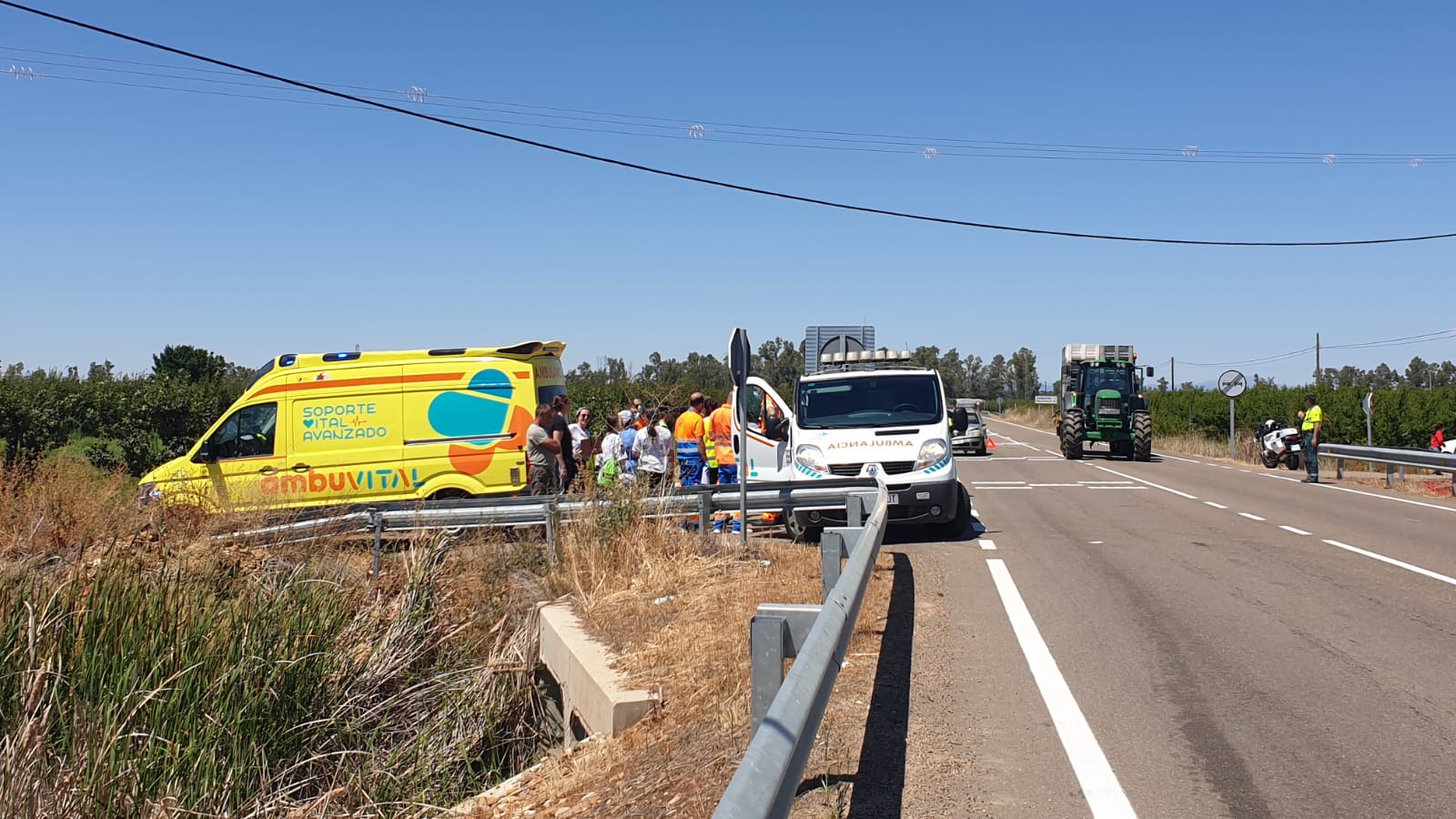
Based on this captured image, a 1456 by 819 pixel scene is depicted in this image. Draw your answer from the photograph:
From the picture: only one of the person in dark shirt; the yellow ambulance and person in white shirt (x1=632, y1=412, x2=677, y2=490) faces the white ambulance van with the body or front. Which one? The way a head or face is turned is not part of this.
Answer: the person in dark shirt

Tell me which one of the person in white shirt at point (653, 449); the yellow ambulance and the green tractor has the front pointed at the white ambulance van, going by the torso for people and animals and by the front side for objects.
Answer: the green tractor

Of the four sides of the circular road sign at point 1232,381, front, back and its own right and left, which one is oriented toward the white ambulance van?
front

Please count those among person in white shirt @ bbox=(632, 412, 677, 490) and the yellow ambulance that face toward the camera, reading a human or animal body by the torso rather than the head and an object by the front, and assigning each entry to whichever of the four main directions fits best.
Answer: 0

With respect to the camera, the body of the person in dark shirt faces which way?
to the viewer's right

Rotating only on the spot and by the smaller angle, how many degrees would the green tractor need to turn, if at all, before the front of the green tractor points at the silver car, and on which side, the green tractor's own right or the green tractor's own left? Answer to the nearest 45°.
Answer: approximately 135° to the green tractor's own right

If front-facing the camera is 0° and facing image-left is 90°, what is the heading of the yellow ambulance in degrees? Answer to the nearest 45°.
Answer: approximately 90°

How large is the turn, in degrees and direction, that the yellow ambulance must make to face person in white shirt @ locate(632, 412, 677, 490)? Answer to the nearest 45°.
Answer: approximately 180°

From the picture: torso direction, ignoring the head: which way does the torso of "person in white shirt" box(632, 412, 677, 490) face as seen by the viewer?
away from the camera

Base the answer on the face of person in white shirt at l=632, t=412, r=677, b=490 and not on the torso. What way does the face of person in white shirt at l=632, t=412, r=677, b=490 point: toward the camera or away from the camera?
away from the camera
